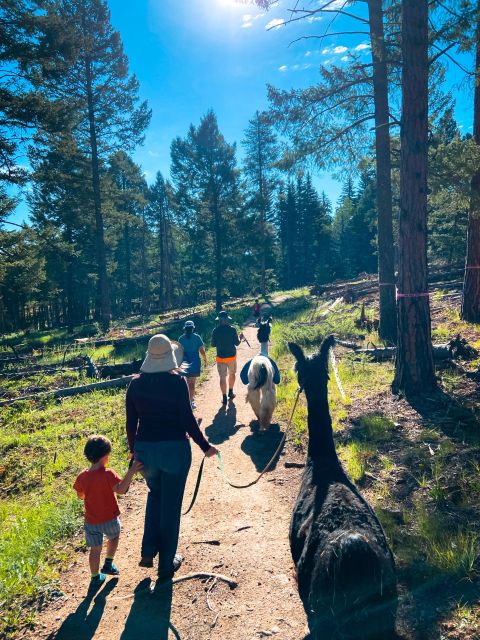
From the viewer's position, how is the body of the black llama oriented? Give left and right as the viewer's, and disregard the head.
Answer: facing away from the viewer

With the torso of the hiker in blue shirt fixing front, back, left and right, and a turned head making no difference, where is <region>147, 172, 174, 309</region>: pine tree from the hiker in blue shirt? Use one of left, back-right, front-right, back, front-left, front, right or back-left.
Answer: front

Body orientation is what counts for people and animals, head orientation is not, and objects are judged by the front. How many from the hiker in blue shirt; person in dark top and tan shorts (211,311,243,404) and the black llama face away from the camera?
3

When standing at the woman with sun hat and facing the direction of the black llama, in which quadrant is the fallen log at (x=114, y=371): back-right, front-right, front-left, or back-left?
back-left

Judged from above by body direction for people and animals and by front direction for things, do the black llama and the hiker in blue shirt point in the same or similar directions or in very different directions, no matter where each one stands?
same or similar directions

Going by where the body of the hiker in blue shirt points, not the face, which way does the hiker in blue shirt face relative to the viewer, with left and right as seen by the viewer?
facing away from the viewer

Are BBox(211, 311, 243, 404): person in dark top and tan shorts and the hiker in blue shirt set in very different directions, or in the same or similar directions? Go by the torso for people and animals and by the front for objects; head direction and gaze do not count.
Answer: same or similar directions

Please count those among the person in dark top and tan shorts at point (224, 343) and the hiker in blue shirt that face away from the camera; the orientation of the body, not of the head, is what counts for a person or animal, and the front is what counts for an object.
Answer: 2

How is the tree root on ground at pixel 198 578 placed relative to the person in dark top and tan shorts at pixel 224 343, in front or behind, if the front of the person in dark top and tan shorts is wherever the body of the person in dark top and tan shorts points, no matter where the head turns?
behind

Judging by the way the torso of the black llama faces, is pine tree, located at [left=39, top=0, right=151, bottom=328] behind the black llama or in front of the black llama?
in front

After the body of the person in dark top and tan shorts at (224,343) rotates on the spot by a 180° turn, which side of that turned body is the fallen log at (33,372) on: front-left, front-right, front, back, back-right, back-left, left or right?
back-right

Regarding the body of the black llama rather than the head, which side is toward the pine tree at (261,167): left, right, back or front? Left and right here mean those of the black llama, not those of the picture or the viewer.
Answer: front

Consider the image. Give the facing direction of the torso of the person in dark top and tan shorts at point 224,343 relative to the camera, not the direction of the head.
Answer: away from the camera

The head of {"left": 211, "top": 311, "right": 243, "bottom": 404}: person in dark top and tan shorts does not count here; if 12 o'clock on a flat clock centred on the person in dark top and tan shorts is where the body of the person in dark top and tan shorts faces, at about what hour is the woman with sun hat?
The woman with sun hat is roughly at 6 o'clock from the person in dark top and tan shorts.

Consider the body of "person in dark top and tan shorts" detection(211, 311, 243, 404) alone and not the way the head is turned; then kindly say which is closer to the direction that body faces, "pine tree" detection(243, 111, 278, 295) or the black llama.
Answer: the pine tree

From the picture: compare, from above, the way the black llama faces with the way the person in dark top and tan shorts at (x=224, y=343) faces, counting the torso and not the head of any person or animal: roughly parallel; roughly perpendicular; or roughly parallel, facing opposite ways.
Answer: roughly parallel

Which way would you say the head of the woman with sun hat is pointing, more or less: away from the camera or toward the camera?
away from the camera

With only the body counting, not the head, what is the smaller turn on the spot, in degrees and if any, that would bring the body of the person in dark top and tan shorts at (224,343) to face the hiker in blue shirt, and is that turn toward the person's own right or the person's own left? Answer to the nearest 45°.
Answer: approximately 135° to the person's own left
